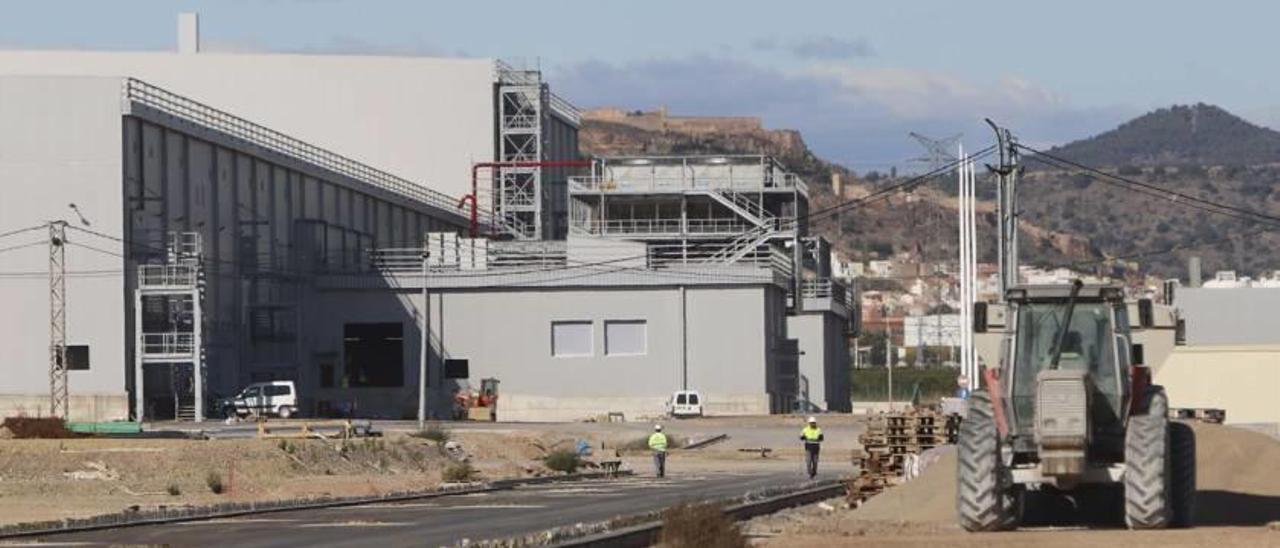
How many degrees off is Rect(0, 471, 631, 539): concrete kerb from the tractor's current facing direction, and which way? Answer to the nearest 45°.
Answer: approximately 135° to its right

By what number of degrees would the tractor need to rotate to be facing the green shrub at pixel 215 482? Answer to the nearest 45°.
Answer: approximately 135° to its right

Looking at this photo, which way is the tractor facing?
toward the camera
